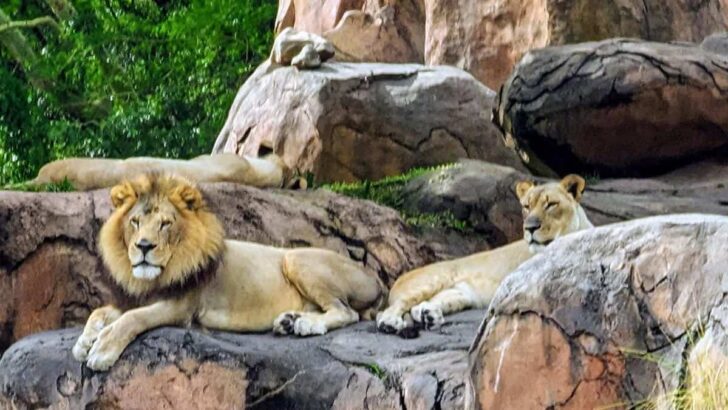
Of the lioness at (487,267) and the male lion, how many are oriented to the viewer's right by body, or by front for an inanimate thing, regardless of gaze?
1

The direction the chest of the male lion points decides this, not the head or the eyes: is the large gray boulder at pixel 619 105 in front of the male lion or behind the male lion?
behind

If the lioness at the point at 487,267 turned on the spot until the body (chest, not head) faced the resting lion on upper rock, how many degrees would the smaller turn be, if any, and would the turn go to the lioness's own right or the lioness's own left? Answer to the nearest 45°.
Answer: approximately 135° to the lioness's own left

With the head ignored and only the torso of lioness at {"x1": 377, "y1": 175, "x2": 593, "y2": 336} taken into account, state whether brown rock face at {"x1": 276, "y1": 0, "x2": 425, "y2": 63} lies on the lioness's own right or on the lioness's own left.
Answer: on the lioness's own left

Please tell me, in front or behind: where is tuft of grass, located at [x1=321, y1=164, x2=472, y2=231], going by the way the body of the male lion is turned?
behind

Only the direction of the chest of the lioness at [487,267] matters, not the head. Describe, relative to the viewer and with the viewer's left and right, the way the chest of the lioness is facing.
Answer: facing to the right of the viewer

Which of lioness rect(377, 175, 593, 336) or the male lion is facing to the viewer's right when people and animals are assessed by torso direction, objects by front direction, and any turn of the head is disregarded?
the lioness

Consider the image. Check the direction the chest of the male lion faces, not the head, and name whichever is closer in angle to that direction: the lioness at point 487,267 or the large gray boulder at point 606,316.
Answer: the large gray boulder

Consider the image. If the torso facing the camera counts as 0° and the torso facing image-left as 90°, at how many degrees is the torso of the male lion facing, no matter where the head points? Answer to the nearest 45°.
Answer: approximately 45°
